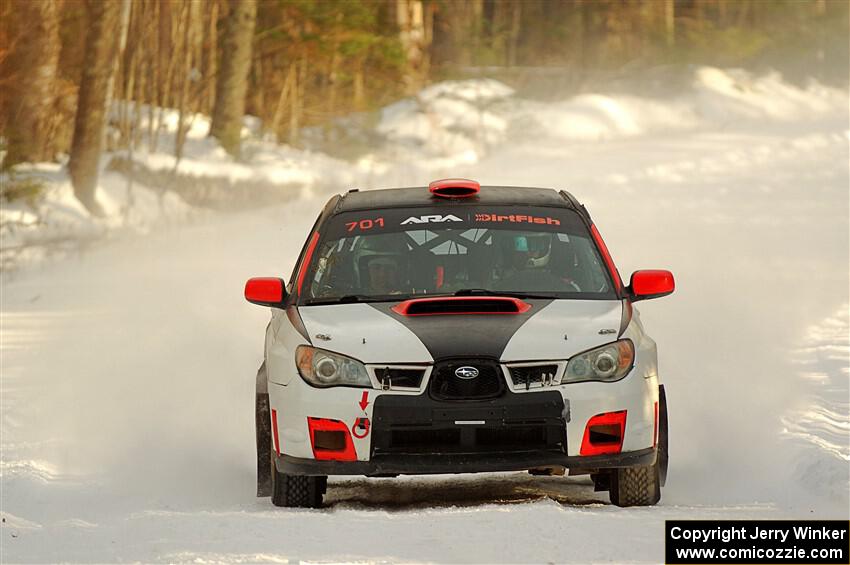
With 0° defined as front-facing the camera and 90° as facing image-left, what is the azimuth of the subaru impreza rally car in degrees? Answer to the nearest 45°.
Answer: approximately 0°

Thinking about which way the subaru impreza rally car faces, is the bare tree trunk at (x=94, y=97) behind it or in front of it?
behind

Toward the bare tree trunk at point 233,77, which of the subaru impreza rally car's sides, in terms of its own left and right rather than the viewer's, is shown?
back

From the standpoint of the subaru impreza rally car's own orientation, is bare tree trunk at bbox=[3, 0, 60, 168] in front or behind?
behind

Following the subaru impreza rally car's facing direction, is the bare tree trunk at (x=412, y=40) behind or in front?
behind
